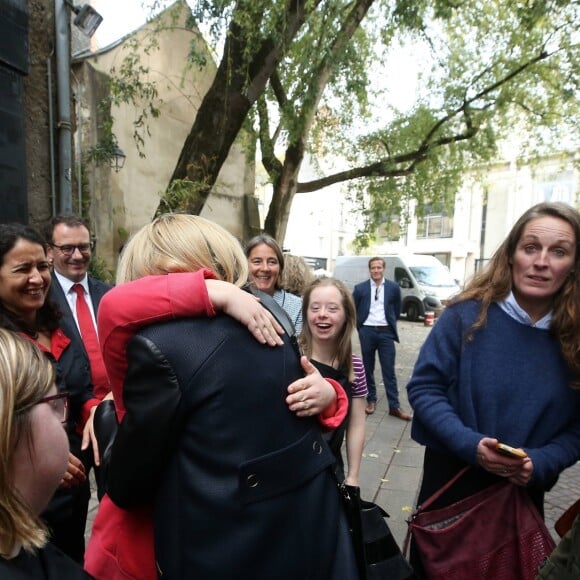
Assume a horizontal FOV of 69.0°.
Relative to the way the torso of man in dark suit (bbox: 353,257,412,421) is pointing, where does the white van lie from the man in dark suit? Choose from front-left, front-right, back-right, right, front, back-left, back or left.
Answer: back

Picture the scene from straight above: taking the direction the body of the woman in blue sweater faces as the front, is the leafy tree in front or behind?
behind

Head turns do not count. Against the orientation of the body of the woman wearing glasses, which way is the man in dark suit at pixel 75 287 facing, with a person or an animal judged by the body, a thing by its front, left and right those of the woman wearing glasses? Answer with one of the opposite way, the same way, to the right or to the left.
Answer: to the right

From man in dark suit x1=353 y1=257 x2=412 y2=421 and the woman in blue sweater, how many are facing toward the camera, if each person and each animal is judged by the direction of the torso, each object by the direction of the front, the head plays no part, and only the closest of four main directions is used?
2

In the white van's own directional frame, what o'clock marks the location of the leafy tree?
The leafy tree is roughly at 2 o'clock from the white van.

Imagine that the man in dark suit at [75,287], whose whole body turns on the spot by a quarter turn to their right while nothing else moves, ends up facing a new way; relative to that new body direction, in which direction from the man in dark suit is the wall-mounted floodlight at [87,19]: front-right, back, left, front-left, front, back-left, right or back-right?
back-right

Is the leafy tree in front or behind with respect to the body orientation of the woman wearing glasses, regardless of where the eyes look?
in front

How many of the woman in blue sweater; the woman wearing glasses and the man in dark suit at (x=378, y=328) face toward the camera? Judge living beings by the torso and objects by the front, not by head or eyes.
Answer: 2

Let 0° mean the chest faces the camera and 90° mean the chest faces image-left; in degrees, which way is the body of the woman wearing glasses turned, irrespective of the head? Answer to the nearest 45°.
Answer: approximately 225°

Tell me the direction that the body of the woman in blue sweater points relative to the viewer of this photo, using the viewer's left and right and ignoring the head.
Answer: facing the viewer

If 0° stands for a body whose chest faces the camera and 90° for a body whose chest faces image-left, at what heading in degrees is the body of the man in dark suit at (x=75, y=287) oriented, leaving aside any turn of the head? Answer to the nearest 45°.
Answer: approximately 315°

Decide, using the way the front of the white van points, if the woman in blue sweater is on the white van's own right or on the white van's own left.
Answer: on the white van's own right

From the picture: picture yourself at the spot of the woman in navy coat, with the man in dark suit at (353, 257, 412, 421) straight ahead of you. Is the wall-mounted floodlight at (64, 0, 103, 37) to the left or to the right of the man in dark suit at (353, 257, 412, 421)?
left

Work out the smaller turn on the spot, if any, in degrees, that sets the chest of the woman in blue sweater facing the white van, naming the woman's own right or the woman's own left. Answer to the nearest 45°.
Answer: approximately 180°
